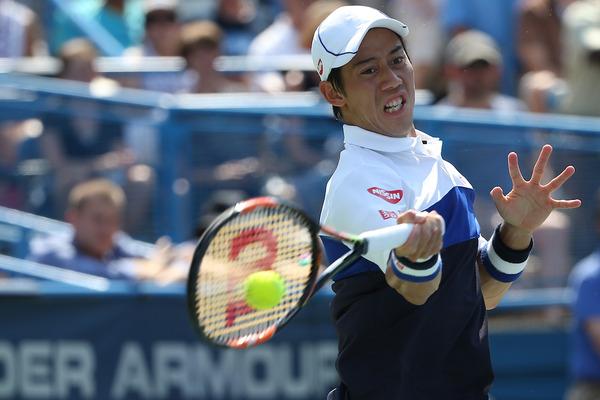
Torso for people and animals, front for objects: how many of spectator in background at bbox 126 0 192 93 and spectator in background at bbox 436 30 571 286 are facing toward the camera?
2

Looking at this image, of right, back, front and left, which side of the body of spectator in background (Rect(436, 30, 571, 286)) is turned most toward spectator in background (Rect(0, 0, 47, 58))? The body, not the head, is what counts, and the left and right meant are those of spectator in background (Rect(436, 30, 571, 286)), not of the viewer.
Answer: right

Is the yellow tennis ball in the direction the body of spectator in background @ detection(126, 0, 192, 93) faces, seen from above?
yes

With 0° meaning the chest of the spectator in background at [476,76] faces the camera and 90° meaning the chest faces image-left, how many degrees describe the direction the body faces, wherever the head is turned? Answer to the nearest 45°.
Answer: approximately 0°

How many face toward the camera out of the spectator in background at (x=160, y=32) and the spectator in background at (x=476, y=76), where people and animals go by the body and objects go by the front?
2

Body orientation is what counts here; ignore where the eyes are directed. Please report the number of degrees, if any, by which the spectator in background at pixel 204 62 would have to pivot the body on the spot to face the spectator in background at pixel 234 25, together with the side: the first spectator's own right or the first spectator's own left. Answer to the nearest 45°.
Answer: approximately 180°

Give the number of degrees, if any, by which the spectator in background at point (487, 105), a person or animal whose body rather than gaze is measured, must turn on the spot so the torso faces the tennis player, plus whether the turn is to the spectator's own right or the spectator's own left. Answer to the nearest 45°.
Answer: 0° — they already face them

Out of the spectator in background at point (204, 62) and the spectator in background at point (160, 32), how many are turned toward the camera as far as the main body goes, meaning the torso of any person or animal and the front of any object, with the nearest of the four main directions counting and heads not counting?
2

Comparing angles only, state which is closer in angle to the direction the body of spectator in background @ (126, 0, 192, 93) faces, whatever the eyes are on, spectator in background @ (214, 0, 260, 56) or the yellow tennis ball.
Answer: the yellow tennis ball
